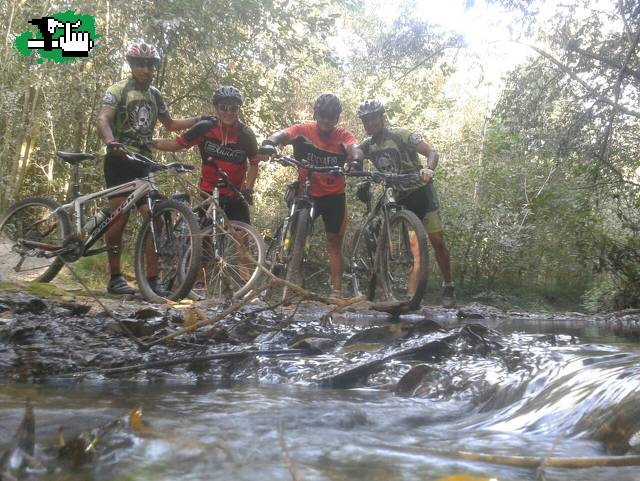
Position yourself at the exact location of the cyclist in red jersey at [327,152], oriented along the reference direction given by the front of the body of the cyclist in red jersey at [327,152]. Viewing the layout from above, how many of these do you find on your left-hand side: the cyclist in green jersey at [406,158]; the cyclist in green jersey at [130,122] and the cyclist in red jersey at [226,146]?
1

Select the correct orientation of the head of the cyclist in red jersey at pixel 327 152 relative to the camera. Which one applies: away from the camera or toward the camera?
toward the camera

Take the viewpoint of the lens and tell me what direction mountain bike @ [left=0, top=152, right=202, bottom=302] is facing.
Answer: facing the viewer and to the right of the viewer

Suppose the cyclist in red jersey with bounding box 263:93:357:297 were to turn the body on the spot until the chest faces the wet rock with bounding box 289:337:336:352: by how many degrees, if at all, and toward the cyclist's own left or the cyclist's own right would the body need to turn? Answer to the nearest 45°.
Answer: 0° — they already face it

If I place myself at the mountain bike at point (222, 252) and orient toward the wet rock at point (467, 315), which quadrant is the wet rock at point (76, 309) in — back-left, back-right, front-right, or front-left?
back-right

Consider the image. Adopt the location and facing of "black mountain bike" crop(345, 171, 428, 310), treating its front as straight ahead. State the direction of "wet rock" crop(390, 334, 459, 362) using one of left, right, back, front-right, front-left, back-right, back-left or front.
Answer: front-right

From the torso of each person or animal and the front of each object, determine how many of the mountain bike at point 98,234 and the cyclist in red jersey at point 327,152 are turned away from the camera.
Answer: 0

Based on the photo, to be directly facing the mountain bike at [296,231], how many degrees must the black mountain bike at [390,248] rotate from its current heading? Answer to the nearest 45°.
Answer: approximately 135° to its right

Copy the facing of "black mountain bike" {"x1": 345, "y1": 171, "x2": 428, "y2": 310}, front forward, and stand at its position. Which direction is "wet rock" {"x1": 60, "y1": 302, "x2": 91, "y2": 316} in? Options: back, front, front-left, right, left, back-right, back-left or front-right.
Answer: right

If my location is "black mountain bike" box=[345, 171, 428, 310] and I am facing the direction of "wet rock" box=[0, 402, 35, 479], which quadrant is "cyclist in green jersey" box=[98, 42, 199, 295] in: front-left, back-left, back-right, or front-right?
front-right

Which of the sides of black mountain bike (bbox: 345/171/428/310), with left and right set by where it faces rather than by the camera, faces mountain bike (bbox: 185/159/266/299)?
right

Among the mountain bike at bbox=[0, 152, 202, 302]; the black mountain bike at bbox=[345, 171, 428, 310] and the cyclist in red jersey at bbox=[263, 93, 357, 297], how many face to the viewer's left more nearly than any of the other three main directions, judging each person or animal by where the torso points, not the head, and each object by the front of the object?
0

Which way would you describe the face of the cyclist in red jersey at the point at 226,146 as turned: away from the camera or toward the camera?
toward the camera

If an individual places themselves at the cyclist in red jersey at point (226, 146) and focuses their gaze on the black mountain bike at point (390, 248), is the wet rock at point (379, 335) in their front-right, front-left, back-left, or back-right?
front-right

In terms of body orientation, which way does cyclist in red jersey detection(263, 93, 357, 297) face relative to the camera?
toward the camera

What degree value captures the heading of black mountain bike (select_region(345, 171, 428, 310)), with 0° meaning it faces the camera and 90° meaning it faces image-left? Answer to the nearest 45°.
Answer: approximately 315°

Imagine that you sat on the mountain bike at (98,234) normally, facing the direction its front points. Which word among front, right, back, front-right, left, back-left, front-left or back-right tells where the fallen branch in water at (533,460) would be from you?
front-right

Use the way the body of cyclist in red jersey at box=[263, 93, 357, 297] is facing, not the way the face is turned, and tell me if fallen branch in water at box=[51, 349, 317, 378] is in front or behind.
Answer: in front
